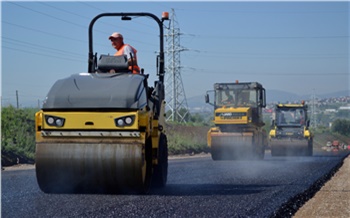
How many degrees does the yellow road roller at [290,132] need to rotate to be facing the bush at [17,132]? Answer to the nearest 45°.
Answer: approximately 45° to its right

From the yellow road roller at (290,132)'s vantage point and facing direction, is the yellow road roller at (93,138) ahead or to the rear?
ahead

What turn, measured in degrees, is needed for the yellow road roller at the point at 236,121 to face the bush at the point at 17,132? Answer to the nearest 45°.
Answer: approximately 90° to its right

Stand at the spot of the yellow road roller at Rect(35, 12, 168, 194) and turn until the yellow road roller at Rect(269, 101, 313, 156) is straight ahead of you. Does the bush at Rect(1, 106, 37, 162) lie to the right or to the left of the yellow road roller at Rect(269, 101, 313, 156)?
left

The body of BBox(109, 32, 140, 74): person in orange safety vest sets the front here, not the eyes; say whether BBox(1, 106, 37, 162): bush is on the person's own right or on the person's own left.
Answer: on the person's own right

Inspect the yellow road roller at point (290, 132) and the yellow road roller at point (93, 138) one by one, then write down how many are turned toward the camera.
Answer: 2

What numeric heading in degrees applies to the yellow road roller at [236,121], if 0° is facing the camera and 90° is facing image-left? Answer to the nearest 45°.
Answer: approximately 0°

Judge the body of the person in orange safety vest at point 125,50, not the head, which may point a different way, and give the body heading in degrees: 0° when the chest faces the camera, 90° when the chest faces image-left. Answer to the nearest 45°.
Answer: approximately 45°

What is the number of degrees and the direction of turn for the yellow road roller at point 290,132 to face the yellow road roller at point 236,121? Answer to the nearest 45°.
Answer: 0° — it already faces it
